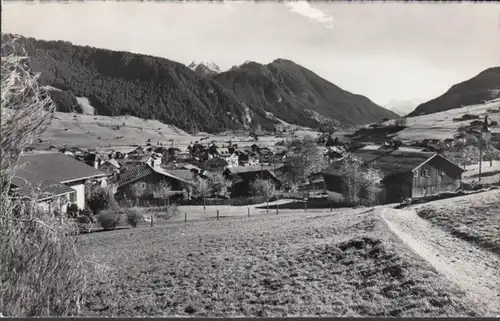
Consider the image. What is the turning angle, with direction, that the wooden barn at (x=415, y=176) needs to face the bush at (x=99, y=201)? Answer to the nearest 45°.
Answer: approximately 90° to its right

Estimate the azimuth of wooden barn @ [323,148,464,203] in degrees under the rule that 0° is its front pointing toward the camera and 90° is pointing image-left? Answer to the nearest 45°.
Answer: approximately 315°

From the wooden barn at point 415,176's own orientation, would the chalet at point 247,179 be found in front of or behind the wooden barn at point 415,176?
behind

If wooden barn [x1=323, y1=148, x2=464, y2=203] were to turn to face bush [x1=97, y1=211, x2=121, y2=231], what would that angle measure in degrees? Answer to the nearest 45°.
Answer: approximately 90° to its right

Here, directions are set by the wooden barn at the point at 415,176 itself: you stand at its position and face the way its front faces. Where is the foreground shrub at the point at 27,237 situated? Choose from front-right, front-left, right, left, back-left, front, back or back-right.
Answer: front-right

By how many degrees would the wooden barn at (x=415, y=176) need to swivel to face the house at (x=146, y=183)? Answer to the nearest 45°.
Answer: approximately 135° to its right

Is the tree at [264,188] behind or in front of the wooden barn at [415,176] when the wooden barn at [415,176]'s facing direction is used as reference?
behind

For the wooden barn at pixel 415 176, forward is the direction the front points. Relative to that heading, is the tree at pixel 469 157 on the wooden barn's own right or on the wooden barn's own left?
on the wooden barn's own left

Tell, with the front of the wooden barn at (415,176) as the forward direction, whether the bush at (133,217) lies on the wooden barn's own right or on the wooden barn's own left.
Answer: on the wooden barn's own right

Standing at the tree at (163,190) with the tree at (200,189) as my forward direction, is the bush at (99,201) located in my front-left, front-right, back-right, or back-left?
back-right
